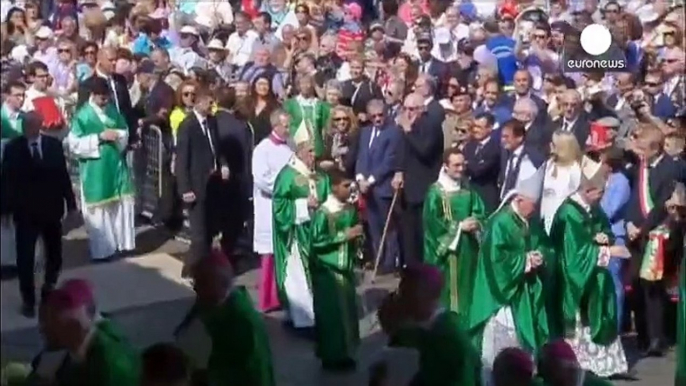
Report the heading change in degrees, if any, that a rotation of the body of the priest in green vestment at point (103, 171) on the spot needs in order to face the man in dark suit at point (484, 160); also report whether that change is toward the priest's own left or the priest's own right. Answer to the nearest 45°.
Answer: approximately 45° to the priest's own left

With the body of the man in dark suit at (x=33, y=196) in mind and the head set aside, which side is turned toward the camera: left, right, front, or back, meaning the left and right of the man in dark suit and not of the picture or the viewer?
front

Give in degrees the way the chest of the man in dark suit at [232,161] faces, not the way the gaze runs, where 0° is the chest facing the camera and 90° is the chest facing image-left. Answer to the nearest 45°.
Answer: approximately 135°

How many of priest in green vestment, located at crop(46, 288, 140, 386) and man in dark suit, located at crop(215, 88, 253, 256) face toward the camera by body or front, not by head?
0
